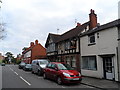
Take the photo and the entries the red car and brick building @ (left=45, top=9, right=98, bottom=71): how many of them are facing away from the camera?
0

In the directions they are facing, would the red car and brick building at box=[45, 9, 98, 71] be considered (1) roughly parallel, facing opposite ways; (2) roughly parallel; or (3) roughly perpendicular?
roughly perpendicular

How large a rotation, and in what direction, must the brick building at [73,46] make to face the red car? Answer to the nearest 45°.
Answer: approximately 45° to its left

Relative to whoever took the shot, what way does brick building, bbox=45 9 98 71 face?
facing the viewer and to the left of the viewer
